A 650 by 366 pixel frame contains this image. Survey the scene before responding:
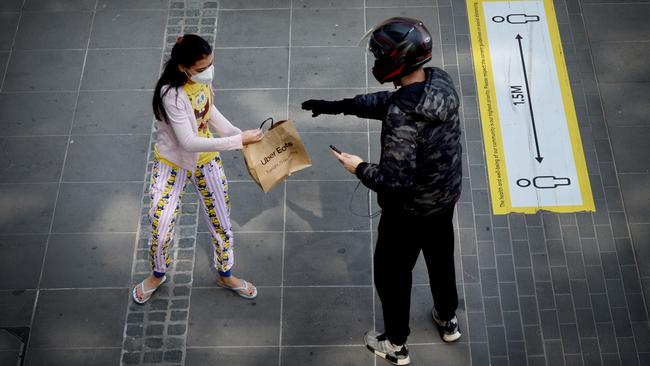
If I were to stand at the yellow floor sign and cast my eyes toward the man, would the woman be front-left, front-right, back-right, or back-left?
front-right

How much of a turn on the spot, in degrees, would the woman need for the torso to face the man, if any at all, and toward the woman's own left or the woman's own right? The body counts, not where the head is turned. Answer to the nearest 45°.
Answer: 0° — they already face them

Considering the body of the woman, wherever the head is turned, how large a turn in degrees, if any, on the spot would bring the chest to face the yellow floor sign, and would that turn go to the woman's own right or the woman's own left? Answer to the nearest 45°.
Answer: approximately 90° to the woman's own left

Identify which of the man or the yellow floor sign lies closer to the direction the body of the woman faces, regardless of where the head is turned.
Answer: the man

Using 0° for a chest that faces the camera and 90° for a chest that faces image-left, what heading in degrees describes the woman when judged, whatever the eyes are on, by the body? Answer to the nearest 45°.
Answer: approximately 315°

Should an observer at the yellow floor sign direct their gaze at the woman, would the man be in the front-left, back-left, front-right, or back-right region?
front-left
